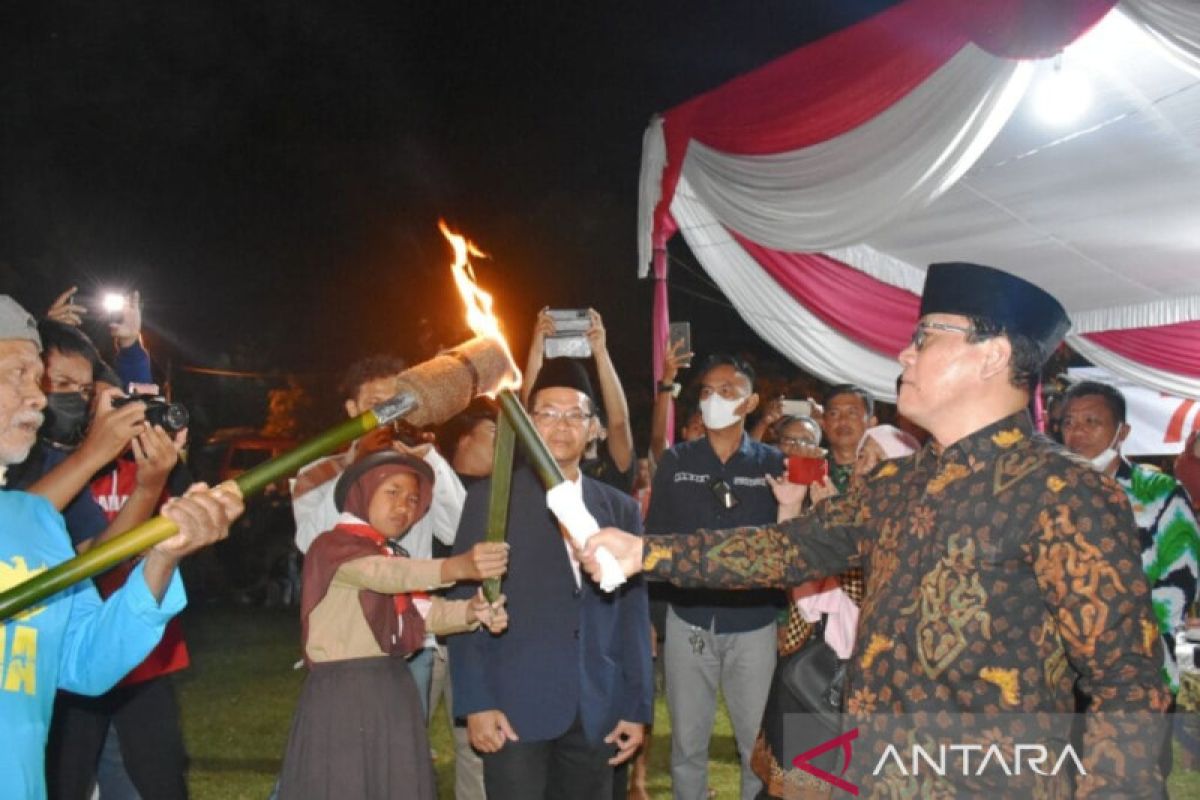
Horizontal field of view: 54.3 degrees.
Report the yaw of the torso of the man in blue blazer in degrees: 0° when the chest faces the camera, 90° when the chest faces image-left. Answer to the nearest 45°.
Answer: approximately 0°

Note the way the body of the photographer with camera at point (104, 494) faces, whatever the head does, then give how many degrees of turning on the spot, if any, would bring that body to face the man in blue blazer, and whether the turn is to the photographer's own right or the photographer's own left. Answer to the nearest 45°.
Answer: approximately 45° to the photographer's own left

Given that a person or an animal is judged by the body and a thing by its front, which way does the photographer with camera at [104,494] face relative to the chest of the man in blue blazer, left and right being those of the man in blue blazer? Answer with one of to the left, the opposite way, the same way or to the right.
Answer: to the left

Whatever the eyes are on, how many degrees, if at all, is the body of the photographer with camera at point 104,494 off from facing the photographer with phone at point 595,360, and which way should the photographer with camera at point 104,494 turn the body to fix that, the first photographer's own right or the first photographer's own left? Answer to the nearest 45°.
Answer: approximately 45° to the first photographer's own left

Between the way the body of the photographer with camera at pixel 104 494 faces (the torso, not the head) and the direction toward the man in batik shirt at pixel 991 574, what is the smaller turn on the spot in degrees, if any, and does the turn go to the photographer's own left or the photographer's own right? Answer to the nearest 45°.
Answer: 0° — they already face them

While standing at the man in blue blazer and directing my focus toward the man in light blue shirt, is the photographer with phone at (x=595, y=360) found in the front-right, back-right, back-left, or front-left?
back-right

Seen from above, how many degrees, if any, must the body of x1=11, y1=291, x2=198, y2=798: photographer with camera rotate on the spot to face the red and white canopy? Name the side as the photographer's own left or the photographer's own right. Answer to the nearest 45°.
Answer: approximately 45° to the photographer's own left

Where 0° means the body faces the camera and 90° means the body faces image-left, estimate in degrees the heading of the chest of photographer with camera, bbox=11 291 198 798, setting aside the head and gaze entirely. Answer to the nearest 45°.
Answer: approximately 315°

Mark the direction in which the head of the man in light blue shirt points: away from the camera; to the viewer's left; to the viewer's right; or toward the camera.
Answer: to the viewer's right

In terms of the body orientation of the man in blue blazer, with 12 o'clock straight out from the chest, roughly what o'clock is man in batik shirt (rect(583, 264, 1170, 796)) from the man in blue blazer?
The man in batik shirt is roughly at 11 o'clock from the man in blue blazer.
